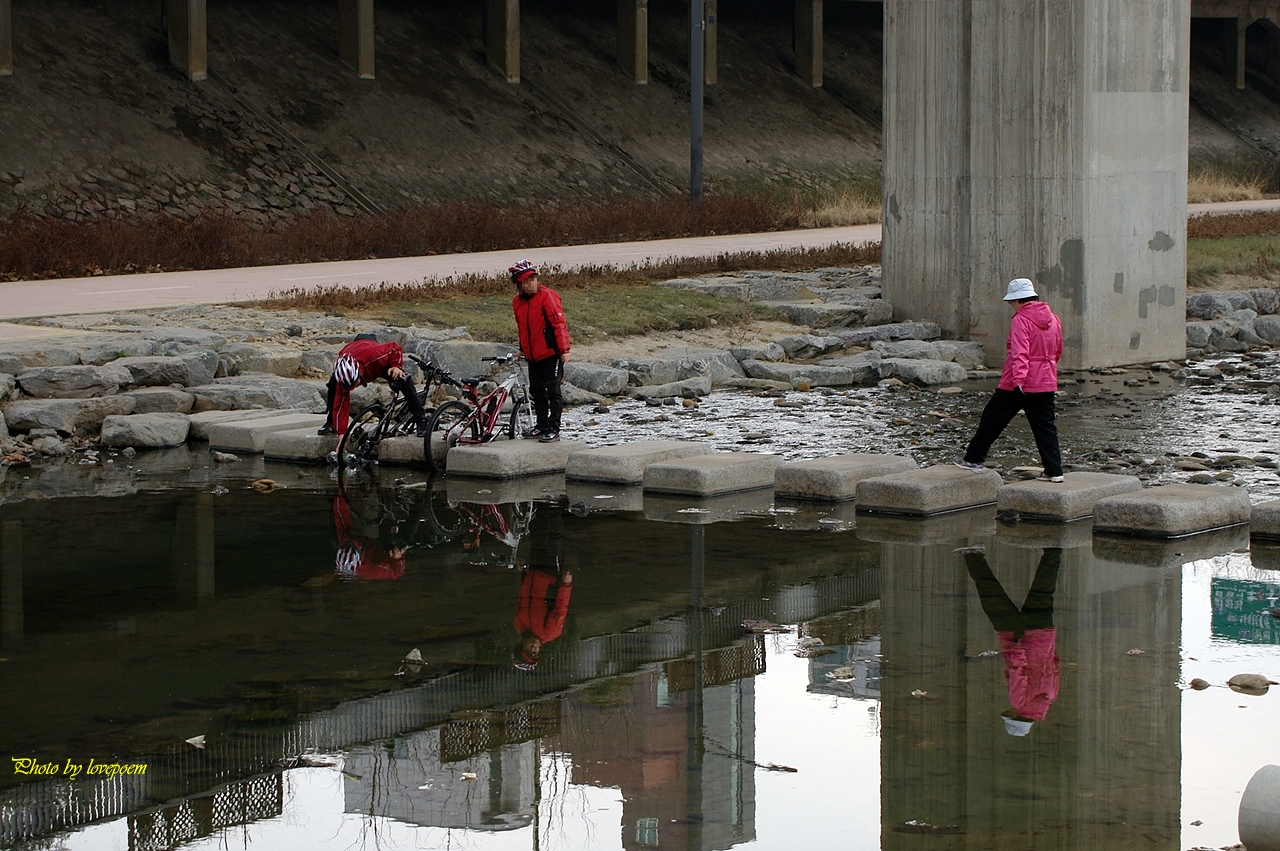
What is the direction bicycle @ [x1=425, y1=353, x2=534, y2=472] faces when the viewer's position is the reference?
facing away from the viewer and to the right of the viewer

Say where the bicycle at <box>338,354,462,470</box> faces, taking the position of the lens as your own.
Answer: facing away from the viewer and to the right of the viewer

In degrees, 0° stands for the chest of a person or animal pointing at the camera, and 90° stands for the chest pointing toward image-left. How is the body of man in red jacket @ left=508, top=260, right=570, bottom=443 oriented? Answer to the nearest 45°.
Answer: approximately 45°

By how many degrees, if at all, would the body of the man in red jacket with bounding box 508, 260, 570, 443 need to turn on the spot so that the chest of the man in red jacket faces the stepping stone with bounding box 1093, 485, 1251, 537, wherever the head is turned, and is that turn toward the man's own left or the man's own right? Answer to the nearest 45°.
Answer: approximately 90° to the man's own left

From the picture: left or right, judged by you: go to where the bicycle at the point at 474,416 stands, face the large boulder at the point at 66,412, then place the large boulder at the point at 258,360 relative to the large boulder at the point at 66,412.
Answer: right

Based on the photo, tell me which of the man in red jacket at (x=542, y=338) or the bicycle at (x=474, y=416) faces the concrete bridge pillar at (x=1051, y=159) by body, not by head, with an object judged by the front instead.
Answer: the bicycle

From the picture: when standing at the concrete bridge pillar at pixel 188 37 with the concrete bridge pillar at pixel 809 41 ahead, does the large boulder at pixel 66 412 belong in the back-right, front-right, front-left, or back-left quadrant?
back-right

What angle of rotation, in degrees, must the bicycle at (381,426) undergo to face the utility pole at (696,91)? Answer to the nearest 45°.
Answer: approximately 45° to its left
